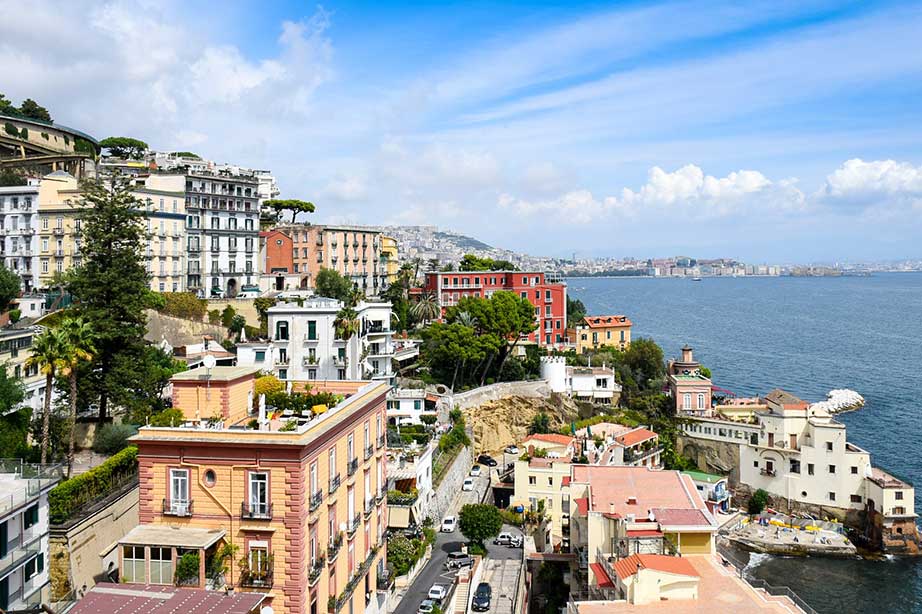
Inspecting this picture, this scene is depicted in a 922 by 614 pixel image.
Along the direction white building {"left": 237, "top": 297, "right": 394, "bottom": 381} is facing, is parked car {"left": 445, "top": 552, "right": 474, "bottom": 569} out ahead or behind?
ahead

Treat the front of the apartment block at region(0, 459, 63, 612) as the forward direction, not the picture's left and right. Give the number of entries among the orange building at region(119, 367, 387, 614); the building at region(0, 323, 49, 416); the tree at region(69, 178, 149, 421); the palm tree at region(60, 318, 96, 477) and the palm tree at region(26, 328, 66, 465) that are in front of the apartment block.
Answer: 1

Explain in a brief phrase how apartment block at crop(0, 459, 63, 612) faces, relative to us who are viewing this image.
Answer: facing the viewer and to the right of the viewer

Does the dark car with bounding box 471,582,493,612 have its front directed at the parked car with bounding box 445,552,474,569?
no

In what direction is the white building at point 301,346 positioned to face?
toward the camera

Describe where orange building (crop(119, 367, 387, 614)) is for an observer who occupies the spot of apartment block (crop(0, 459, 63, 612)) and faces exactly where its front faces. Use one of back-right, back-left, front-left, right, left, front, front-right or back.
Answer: front

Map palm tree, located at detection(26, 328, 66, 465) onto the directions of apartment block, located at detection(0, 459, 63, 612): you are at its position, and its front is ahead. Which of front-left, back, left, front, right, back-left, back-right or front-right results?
back-left

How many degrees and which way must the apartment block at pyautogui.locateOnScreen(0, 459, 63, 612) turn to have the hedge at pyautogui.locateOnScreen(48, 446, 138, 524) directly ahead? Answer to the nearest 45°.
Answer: approximately 90° to its left

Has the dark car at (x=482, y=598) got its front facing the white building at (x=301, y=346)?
no

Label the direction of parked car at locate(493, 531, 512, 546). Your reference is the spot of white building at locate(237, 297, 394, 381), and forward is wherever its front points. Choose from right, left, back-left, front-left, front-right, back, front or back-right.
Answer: front-left
